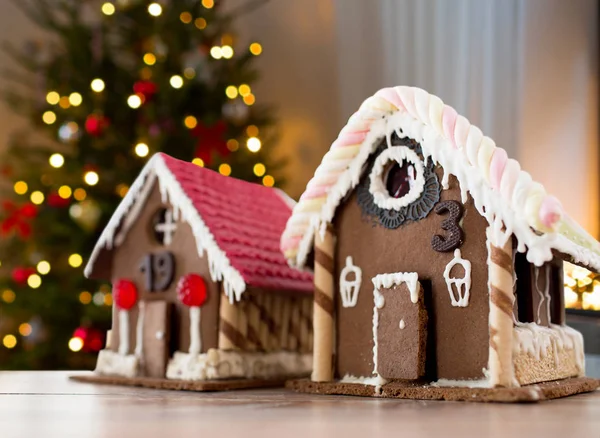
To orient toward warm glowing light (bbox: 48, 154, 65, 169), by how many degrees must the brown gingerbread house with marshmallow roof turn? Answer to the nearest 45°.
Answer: approximately 90° to its right

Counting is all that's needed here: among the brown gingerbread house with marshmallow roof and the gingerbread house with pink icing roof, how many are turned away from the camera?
0

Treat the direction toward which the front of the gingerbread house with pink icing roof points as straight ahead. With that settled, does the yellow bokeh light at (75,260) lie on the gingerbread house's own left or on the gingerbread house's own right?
on the gingerbread house's own right

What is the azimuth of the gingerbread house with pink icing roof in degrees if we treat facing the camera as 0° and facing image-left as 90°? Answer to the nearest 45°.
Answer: approximately 45°

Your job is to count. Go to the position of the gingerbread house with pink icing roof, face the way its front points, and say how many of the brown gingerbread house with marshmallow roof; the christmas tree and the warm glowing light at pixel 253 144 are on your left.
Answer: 1

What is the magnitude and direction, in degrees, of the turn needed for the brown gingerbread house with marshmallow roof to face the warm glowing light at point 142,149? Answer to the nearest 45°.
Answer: approximately 90° to its right

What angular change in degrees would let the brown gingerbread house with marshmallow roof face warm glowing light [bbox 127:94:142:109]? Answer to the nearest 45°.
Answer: approximately 90° to its right

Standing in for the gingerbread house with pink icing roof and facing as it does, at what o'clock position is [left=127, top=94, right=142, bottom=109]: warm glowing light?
The warm glowing light is roughly at 4 o'clock from the gingerbread house with pink icing roof.

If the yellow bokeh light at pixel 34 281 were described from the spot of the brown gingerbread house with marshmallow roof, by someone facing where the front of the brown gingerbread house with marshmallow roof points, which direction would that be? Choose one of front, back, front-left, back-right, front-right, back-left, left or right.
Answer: right

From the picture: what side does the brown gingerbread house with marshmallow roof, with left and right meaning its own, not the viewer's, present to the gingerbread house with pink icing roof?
right

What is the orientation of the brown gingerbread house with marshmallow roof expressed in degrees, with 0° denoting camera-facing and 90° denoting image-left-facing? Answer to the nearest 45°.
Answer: approximately 45°

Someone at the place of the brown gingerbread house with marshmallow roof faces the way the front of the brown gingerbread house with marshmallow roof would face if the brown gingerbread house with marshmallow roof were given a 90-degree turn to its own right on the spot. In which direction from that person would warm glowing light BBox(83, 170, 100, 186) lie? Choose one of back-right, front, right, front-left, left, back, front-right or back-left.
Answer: front

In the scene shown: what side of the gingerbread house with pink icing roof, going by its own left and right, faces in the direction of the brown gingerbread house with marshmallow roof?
left
